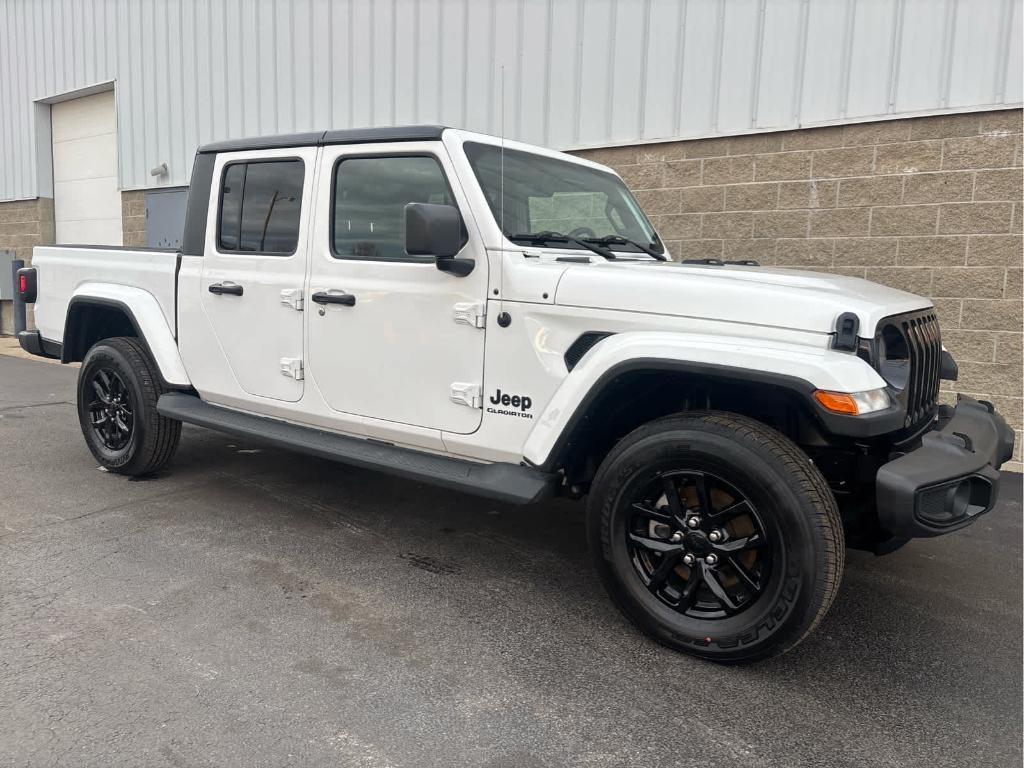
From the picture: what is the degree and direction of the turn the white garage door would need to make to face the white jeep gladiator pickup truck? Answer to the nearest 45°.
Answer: approximately 45° to its left

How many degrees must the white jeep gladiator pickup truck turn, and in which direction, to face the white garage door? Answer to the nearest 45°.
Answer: approximately 180°

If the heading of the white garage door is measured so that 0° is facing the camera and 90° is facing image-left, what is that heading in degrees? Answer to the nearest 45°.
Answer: approximately 45°

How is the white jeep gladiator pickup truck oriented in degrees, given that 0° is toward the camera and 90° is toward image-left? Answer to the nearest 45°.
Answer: approximately 315°
